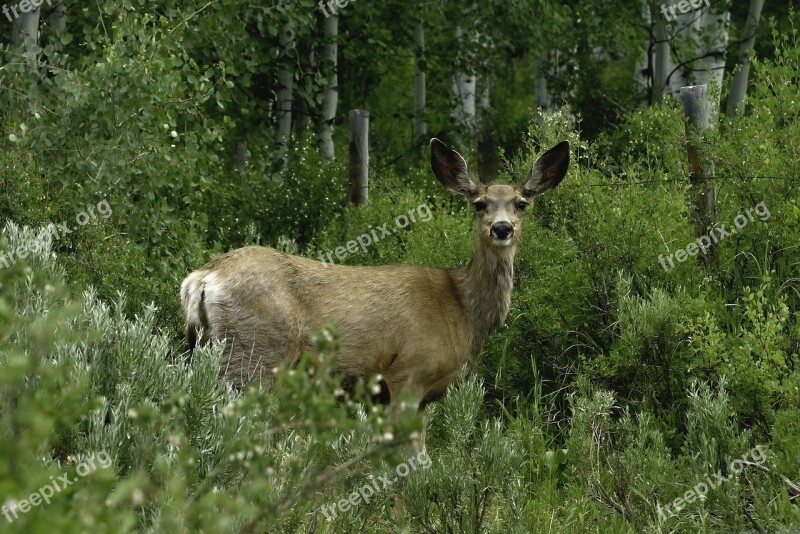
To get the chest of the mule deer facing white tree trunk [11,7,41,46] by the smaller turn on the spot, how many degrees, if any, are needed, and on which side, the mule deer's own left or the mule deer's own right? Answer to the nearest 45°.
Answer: approximately 135° to the mule deer's own left

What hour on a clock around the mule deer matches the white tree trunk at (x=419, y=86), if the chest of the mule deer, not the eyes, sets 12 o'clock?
The white tree trunk is roughly at 9 o'clock from the mule deer.

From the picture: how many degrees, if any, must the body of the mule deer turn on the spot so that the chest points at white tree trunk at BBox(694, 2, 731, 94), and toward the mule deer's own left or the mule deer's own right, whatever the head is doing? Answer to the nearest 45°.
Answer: approximately 45° to the mule deer's own left

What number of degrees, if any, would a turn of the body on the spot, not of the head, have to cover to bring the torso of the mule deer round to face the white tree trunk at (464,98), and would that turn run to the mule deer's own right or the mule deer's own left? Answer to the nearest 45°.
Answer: approximately 90° to the mule deer's own left

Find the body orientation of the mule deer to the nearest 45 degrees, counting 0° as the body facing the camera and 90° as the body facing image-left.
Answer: approximately 270°

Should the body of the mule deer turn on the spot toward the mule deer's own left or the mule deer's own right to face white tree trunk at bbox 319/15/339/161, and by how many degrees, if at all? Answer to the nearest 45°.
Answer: approximately 90° to the mule deer's own left

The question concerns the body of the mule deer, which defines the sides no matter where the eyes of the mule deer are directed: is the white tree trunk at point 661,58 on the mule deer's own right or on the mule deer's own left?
on the mule deer's own left

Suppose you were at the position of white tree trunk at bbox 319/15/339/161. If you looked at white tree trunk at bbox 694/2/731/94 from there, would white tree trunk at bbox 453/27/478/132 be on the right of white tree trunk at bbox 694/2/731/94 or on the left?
left

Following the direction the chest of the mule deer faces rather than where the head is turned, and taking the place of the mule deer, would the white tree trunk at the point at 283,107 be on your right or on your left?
on your left
